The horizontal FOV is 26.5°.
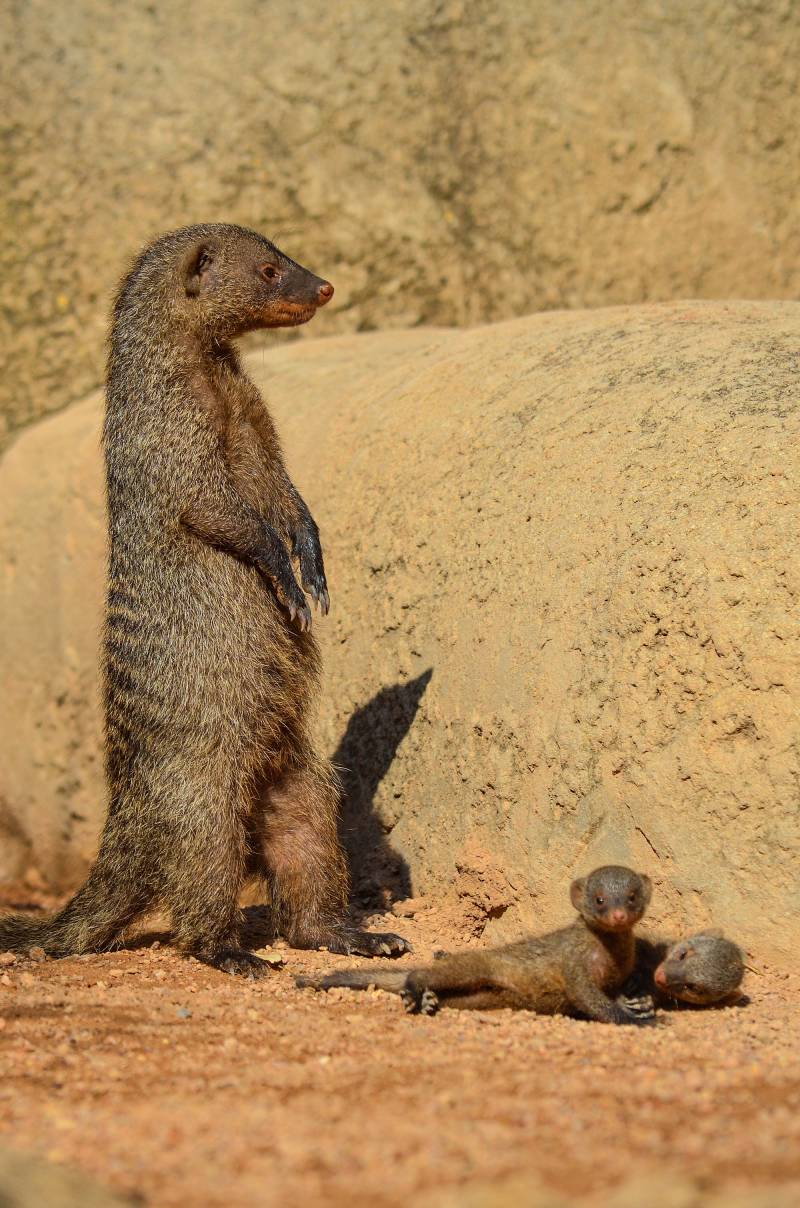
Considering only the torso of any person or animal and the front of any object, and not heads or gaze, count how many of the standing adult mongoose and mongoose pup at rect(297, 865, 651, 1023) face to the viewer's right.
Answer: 2

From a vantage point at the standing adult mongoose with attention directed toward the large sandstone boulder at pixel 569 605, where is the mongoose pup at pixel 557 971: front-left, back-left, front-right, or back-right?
front-right

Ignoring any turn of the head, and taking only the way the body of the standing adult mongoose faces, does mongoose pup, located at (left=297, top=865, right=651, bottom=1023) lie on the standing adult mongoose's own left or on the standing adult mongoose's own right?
on the standing adult mongoose's own right

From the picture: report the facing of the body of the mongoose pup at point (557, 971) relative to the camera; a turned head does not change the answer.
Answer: to the viewer's right

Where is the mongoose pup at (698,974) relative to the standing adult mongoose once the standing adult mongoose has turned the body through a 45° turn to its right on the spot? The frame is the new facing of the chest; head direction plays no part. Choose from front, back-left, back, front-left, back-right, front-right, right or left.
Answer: front

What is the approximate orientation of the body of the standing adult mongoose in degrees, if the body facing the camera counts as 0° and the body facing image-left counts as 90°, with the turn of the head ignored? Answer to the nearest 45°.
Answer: approximately 270°

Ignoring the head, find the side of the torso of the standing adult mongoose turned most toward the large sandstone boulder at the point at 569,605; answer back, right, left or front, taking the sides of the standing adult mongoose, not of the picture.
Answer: front
